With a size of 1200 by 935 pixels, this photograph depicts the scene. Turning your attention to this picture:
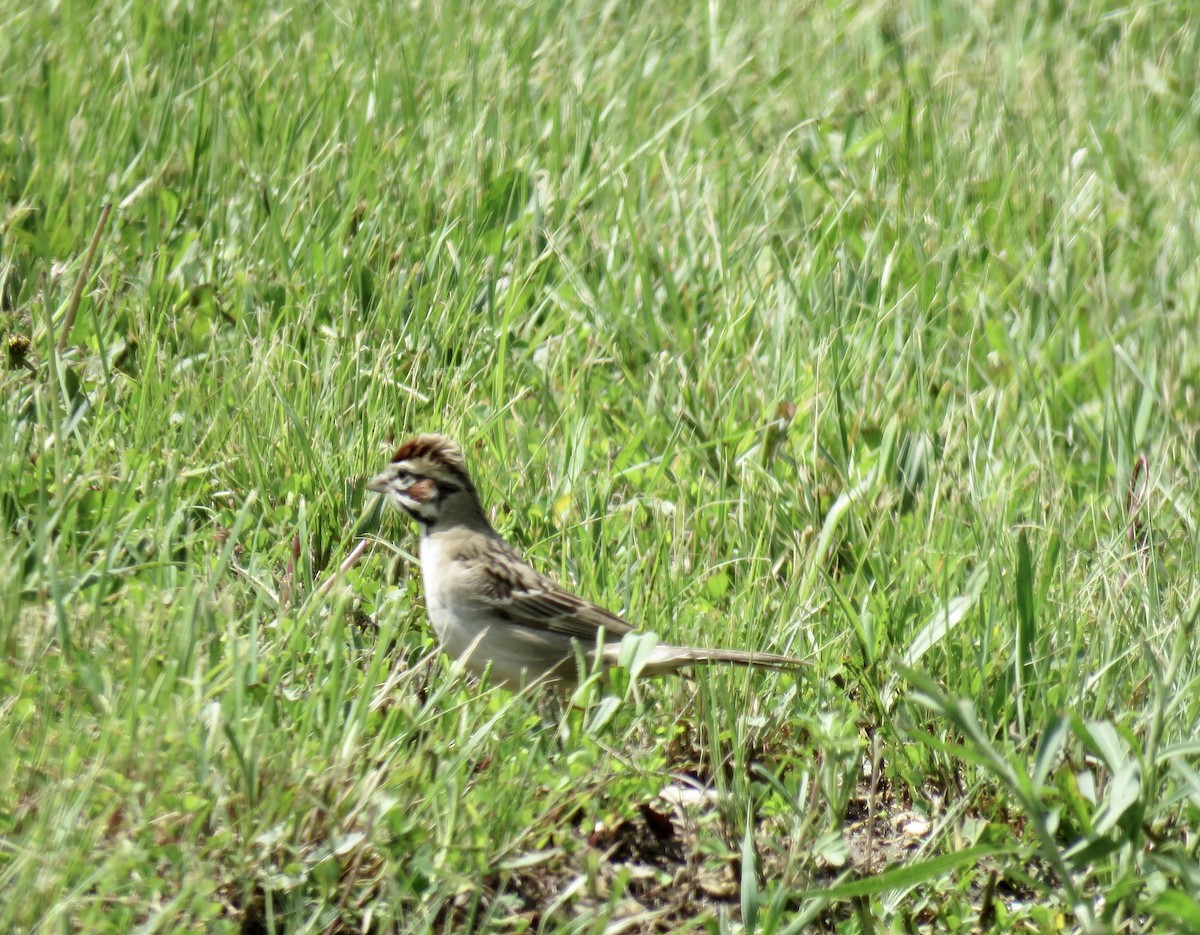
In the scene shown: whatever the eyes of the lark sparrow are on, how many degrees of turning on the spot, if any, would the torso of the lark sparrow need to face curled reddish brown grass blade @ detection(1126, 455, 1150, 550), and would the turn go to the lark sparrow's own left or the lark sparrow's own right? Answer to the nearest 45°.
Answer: approximately 180°

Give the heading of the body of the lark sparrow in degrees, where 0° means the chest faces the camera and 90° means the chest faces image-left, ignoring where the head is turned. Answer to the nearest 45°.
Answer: approximately 90°
